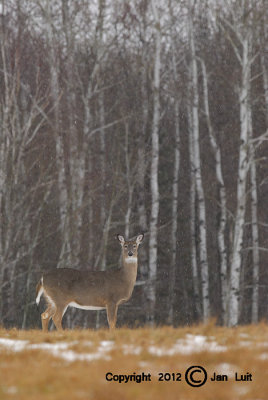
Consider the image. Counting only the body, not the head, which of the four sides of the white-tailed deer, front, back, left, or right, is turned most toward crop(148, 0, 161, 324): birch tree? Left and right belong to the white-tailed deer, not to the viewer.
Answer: left

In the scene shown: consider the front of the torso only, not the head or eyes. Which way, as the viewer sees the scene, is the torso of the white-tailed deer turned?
to the viewer's right

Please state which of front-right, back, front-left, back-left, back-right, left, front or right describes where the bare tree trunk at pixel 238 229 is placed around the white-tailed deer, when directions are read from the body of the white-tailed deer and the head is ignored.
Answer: front-left

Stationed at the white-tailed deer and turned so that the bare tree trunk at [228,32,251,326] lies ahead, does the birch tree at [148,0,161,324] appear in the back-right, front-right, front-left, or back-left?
front-left

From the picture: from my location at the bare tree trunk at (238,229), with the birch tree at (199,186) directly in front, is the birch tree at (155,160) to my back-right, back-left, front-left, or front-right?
front-left

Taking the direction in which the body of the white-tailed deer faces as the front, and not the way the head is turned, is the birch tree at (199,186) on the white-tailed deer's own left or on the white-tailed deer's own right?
on the white-tailed deer's own left

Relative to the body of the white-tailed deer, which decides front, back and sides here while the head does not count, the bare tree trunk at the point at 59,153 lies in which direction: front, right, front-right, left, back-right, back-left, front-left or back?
left

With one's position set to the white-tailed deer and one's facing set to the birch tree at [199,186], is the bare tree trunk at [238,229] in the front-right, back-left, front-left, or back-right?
front-right
